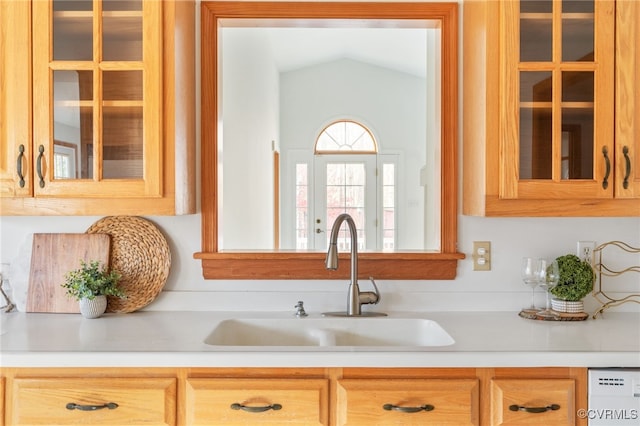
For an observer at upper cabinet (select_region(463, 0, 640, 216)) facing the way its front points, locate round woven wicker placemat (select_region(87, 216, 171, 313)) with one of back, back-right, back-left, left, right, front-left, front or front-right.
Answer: right

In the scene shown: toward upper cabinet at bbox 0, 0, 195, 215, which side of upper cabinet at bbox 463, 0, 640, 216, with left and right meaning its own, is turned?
right

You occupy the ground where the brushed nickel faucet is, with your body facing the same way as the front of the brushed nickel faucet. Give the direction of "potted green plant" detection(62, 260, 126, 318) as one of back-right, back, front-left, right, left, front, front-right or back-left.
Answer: front-right

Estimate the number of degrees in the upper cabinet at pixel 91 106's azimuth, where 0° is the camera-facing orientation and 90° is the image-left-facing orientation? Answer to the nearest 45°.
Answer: approximately 0°

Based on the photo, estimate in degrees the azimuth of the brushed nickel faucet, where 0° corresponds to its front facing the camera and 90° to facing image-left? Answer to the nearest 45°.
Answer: approximately 45°

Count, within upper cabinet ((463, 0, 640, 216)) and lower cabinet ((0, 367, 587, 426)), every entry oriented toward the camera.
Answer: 2
